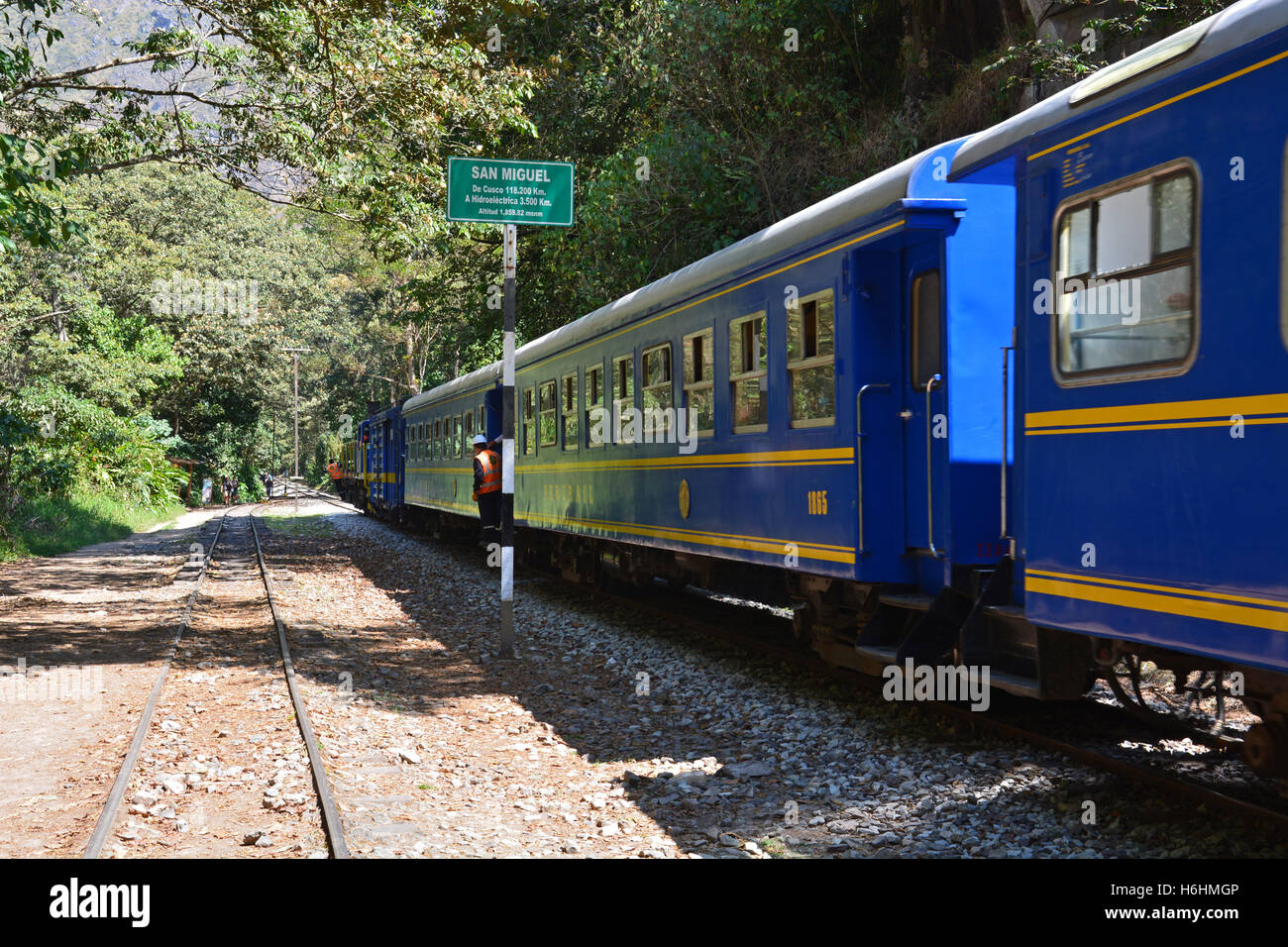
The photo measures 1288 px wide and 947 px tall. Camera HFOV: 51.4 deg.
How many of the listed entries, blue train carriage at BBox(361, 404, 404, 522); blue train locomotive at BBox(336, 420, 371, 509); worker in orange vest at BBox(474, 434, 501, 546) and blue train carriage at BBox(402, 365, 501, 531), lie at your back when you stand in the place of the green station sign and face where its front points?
4

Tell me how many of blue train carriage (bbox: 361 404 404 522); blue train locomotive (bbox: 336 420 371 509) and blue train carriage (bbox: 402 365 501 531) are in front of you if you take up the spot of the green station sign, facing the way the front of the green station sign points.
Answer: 0

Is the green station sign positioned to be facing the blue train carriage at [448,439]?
no

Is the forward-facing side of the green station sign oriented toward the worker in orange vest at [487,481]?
no

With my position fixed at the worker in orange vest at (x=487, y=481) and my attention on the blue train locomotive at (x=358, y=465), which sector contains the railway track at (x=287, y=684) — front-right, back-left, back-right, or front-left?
back-left

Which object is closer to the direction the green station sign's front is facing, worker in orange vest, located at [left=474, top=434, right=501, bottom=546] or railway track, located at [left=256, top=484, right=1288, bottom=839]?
the railway track

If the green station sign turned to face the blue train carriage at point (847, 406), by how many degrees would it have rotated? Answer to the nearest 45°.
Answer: approximately 45° to its left

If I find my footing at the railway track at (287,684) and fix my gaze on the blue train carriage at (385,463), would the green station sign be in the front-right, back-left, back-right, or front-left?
front-right

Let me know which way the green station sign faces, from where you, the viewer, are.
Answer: facing the viewer

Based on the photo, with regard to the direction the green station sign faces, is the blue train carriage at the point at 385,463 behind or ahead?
behind

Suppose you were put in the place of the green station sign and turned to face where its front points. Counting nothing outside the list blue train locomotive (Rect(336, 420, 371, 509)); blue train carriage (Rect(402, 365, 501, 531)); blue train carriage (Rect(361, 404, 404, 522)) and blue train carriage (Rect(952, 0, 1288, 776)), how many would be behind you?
3

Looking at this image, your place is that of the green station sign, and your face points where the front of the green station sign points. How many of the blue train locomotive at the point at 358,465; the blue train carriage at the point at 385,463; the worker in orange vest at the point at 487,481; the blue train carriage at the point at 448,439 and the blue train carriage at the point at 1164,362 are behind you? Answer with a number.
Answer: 4

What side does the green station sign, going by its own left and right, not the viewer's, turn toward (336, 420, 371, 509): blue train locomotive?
back
